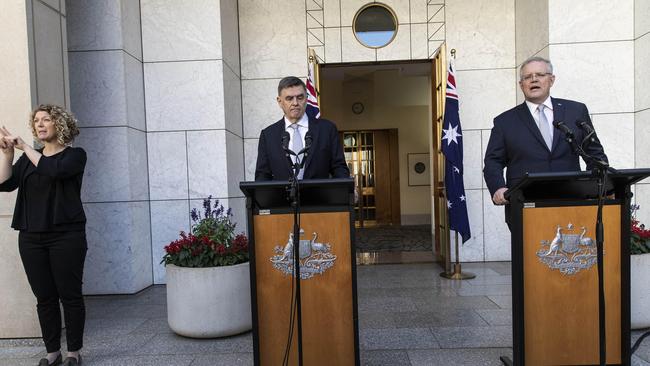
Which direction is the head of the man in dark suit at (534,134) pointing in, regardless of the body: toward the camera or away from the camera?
toward the camera

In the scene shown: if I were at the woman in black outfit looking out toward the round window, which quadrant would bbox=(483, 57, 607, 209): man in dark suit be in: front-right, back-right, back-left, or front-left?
front-right

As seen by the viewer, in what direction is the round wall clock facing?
toward the camera

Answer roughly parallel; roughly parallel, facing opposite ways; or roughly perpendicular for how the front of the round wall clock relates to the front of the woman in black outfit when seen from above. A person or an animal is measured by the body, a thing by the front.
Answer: roughly parallel

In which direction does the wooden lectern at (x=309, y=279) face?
toward the camera

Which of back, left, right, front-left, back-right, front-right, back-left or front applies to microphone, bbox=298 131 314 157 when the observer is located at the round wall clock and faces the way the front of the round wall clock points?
front

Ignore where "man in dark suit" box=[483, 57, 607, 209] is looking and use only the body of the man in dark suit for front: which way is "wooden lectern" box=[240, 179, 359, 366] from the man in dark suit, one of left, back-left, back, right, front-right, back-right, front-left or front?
front-right

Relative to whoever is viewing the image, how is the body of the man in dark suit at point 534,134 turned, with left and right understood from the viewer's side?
facing the viewer

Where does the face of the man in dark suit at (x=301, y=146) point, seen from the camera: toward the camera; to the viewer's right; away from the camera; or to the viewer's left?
toward the camera

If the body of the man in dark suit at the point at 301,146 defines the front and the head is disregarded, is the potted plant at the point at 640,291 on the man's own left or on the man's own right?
on the man's own left

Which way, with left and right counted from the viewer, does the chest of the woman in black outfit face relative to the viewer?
facing the viewer and to the left of the viewer
